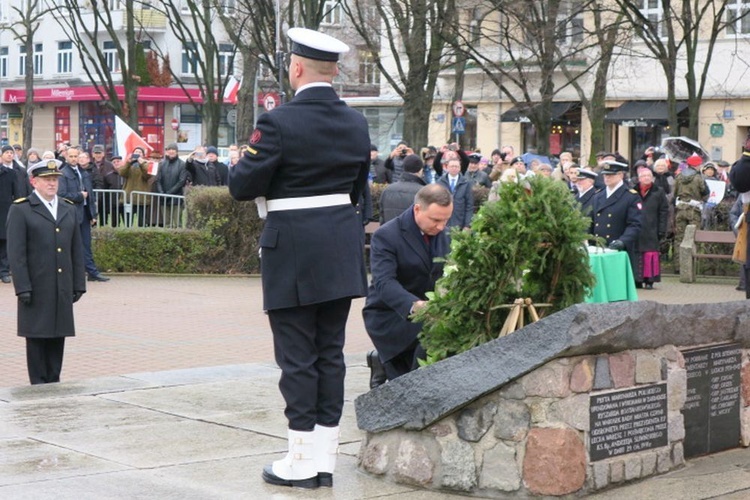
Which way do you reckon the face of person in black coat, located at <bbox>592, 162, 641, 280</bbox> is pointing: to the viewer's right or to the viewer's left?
to the viewer's left

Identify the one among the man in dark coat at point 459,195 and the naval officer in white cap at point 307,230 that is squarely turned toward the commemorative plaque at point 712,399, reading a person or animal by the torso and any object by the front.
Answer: the man in dark coat

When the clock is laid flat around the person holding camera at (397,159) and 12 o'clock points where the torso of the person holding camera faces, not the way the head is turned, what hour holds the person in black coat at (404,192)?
The person in black coat is roughly at 12 o'clock from the person holding camera.

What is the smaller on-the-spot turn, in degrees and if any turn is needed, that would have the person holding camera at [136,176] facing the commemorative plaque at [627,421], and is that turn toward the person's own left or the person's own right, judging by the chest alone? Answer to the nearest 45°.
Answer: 0° — they already face it

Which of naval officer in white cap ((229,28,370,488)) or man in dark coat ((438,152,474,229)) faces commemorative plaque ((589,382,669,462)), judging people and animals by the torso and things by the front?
the man in dark coat

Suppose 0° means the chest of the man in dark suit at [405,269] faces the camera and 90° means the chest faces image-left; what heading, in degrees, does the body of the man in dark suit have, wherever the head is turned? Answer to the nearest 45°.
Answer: approximately 315°

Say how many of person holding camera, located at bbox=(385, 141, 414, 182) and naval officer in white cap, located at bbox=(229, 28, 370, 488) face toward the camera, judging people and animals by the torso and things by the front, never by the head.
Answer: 1

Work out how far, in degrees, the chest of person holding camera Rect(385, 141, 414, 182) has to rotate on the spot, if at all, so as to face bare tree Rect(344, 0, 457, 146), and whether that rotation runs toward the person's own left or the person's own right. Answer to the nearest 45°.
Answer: approximately 180°

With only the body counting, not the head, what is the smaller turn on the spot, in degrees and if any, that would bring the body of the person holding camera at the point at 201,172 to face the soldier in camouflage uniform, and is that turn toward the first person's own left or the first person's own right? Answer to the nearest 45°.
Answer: approximately 90° to the first person's own left

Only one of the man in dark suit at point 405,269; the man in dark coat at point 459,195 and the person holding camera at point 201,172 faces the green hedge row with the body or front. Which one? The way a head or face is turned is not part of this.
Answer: the person holding camera
